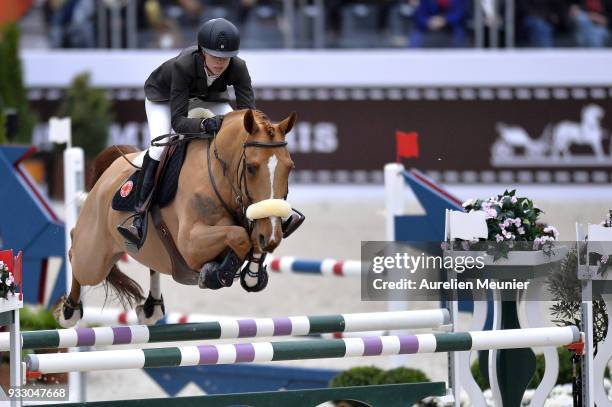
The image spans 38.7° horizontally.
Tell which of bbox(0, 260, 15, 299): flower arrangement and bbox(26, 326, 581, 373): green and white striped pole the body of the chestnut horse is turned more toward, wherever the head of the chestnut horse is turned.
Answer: the green and white striped pole

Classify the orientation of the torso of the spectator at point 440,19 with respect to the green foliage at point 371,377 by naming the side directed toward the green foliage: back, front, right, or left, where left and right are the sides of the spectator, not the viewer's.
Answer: front

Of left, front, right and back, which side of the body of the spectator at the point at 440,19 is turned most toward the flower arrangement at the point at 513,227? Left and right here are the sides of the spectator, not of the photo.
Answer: front

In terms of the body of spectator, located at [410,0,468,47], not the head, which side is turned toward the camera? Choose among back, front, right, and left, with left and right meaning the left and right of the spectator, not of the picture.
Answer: front

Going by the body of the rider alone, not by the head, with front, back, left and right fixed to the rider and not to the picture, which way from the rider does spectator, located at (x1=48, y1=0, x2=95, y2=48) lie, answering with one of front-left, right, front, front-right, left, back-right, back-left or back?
back-left

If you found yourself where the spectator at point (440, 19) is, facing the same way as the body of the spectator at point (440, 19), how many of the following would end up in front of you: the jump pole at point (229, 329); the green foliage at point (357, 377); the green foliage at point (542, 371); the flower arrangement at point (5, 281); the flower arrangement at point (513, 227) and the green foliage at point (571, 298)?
6

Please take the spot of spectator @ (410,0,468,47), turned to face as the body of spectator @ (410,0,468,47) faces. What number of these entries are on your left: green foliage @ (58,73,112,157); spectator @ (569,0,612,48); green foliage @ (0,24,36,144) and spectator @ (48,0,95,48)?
1

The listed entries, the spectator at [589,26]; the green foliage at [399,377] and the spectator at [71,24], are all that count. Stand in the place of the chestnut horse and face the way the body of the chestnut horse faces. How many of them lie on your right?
0

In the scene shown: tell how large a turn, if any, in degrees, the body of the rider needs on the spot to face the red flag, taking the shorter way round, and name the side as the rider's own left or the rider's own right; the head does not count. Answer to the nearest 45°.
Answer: approximately 90° to the rider's own left

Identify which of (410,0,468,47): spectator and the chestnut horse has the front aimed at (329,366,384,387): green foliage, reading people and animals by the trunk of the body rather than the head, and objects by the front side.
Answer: the spectator

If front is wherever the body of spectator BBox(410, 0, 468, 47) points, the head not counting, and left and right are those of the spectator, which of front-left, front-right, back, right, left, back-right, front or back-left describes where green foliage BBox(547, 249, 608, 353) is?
front

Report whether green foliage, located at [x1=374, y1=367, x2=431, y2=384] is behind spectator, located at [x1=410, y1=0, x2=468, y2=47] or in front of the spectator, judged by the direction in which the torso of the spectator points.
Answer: in front

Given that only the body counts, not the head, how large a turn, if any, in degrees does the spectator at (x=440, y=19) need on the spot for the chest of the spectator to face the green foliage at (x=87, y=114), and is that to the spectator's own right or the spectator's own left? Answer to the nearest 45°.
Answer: approximately 90° to the spectator's own right

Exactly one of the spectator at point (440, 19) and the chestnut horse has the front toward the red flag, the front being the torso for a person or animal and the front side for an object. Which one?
the spectator

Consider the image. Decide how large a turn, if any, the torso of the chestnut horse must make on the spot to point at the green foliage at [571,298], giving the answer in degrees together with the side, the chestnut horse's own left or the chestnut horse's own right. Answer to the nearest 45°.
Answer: approximately 45° to the chestnut horse's own left
